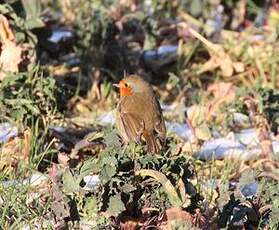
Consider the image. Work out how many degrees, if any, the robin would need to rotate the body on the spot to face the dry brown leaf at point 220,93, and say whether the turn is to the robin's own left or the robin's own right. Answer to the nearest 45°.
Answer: approximately 90° to the robin's own right

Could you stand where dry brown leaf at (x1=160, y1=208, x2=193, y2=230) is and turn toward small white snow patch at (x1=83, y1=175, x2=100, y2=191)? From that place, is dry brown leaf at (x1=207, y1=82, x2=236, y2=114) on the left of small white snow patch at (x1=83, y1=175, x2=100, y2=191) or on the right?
right

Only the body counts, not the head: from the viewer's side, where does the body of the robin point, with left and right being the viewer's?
facing away from the viewer and to the left of the viewer

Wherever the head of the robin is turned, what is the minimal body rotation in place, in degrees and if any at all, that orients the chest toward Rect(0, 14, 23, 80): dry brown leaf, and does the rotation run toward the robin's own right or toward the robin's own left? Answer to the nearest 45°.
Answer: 0° — it already faces it

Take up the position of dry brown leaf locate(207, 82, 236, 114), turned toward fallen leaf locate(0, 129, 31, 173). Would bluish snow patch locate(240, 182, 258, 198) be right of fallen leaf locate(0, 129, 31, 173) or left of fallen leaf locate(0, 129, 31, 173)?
left

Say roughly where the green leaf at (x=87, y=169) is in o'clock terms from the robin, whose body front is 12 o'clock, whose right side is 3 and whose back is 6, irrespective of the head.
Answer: The green leaf is roughly at 8 o'clock from the robin.

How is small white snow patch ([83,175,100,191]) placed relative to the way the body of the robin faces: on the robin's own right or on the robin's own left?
on the robin's own left

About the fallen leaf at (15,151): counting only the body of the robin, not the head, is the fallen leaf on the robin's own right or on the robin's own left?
on the robin's own left
